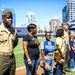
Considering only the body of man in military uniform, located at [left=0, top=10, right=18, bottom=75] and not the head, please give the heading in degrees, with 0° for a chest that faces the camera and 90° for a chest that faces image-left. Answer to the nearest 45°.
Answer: approximately 315°
